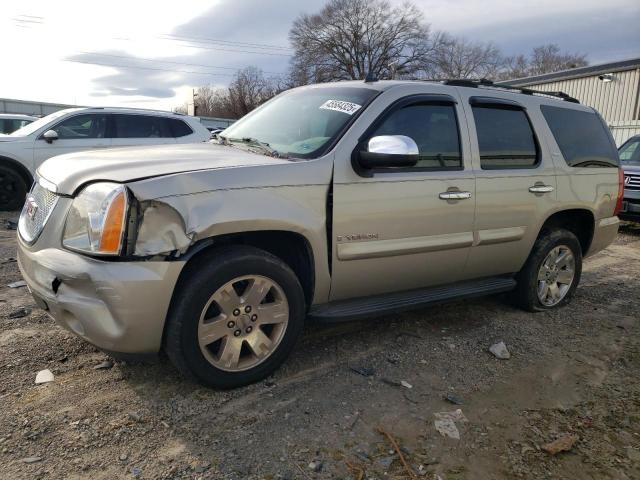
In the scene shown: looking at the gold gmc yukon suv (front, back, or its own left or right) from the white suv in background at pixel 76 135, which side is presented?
right

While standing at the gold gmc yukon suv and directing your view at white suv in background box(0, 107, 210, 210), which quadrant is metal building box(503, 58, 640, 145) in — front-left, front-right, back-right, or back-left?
front-right

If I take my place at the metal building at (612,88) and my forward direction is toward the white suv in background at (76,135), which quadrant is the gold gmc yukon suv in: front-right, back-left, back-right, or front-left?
front-left

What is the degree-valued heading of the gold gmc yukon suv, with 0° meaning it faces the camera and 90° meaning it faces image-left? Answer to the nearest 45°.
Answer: approximately 45°

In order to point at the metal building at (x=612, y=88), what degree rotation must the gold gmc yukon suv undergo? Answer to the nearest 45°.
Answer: approximately 180°
